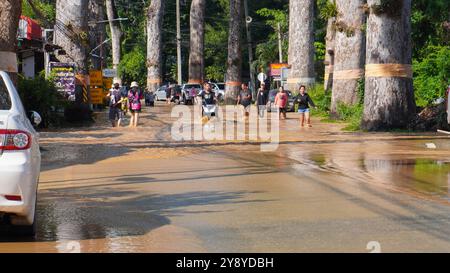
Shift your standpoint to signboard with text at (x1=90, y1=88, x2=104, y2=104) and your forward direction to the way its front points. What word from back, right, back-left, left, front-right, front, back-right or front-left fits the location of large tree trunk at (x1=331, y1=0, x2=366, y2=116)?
front-left

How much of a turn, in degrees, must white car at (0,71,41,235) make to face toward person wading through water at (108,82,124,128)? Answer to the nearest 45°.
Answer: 0° — it already faces them

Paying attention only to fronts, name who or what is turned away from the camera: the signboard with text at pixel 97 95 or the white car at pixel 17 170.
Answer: the white car

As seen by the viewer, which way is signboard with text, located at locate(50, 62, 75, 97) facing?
toward the camera

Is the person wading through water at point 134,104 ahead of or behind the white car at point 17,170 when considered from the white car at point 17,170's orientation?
ahead

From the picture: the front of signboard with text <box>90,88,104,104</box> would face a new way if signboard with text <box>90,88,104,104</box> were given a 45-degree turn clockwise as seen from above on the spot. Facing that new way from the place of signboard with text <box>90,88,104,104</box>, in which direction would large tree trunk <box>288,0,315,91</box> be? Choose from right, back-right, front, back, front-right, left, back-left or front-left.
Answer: back-left

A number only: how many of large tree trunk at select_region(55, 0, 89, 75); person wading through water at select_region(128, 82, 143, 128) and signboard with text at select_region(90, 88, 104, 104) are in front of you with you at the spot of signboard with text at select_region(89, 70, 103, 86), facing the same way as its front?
2

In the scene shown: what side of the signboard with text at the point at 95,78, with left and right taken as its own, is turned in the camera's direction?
front

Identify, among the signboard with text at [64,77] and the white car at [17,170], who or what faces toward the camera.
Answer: the signboard with text

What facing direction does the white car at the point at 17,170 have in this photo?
away from the camera

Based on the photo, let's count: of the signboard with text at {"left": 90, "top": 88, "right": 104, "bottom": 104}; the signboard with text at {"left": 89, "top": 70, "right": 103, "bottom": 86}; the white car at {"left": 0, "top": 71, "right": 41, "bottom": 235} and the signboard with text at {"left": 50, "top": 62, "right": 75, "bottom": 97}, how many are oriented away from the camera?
1
